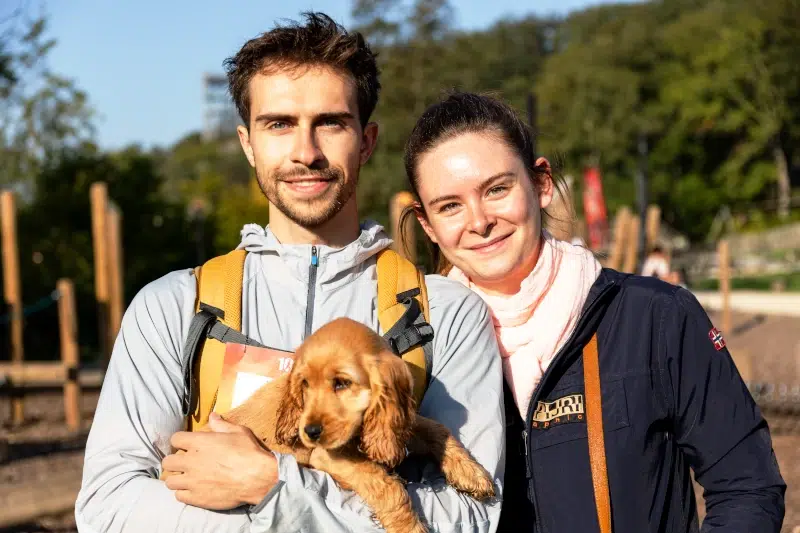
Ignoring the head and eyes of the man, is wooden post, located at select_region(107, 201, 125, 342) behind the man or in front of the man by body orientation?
behind

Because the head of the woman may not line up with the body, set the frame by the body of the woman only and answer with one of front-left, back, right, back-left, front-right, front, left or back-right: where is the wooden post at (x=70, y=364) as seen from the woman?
right

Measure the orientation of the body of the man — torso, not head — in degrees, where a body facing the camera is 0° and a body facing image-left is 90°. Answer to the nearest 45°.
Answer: approximately 0°

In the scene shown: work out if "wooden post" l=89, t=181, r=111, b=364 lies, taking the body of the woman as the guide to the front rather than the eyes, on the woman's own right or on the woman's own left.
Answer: on the woman's own right

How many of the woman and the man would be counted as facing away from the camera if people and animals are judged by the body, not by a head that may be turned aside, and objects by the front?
0

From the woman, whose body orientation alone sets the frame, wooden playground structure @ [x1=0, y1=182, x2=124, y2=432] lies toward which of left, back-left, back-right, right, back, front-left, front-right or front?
right

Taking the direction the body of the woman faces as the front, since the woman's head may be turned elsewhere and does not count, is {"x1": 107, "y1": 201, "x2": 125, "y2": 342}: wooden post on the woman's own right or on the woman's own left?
on the woman's own right
